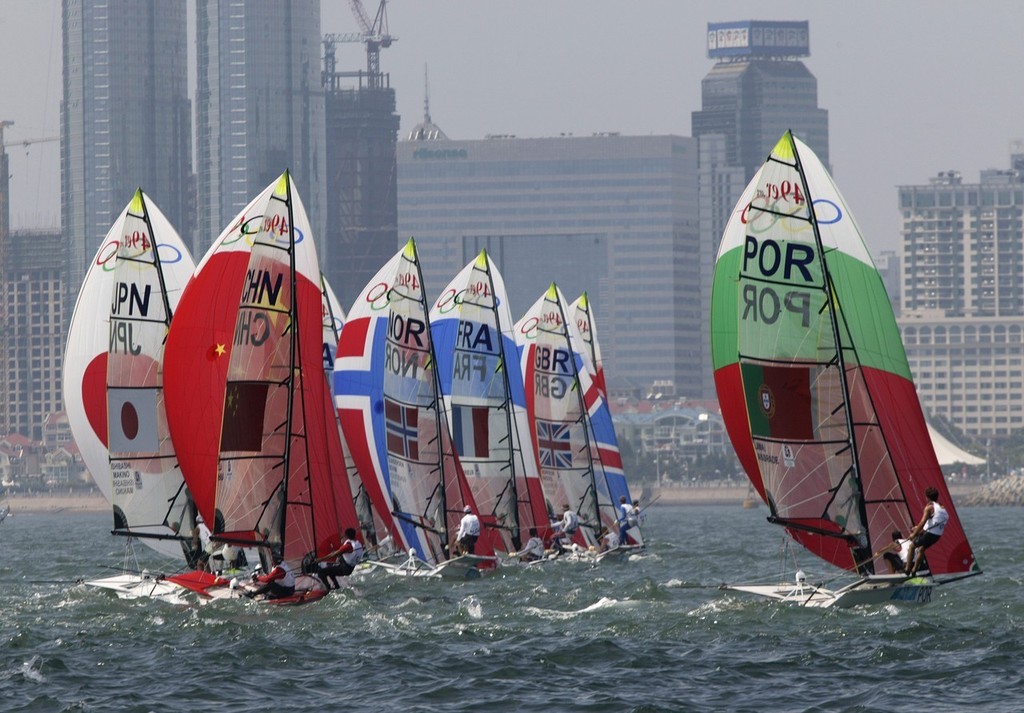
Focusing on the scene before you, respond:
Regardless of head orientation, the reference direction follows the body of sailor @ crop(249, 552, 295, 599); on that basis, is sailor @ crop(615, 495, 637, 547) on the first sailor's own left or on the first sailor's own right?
on the first sailor's own right

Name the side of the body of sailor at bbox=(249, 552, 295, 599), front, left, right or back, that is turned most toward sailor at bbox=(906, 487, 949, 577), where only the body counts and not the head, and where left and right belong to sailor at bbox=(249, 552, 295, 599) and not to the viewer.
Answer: back

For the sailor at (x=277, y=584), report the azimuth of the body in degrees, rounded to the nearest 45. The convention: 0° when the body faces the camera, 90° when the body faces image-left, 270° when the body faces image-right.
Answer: approximately 90°

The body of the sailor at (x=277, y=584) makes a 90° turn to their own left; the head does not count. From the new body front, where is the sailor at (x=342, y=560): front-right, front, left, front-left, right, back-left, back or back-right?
back-left

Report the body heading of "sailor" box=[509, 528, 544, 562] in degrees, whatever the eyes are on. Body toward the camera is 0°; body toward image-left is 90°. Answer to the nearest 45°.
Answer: approximately 90°

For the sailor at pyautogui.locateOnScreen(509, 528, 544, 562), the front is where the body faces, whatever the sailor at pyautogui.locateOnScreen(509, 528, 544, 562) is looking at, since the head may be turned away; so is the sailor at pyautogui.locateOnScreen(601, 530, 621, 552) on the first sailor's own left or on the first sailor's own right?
on the first sailor's own right

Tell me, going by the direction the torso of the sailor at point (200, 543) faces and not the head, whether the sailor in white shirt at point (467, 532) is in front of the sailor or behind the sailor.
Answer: behind

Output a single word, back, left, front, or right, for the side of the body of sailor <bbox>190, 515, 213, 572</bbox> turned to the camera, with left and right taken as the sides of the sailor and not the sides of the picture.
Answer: left

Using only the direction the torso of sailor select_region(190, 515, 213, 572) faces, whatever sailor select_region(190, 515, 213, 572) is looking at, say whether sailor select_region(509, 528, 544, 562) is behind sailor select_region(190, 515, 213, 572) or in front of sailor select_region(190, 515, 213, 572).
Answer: behind

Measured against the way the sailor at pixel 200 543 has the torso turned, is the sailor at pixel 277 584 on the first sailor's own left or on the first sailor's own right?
on the first sailor's own left
